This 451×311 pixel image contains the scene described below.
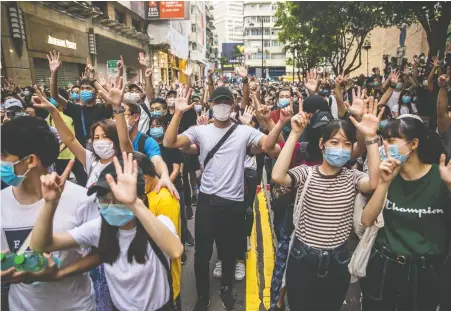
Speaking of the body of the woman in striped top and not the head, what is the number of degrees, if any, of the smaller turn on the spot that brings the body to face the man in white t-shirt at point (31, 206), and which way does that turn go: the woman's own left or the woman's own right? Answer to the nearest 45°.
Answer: approximately 45° to the woman's own right

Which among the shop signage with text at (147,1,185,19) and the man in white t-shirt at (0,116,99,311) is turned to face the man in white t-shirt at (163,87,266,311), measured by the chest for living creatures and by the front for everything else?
the shop signage with text

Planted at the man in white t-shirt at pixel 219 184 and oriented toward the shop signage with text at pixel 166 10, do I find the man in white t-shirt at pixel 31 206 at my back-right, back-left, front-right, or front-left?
back-left

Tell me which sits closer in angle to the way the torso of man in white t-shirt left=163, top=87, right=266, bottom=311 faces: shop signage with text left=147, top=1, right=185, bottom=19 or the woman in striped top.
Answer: the woman in striped top

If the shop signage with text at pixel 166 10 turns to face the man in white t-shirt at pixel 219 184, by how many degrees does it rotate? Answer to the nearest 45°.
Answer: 0° — it already faces them

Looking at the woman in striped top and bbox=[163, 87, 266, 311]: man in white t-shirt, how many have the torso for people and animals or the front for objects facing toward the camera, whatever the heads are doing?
2

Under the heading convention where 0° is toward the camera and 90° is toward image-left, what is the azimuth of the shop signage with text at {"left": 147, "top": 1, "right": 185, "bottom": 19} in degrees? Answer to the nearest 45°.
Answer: approximately 0°

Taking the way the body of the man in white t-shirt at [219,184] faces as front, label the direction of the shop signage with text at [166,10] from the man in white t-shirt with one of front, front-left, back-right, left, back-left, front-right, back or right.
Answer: back

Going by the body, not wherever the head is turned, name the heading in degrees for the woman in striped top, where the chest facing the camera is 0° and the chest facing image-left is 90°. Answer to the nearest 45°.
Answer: approximately 0°

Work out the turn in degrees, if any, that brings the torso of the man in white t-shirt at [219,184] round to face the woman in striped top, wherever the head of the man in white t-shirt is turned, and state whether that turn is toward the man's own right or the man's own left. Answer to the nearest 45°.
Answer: approximately 45° to the man's own left

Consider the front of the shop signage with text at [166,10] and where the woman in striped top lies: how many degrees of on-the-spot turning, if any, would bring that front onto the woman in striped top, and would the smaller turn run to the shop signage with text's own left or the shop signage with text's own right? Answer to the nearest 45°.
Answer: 0° — it already faces them
